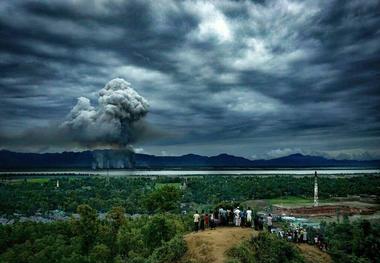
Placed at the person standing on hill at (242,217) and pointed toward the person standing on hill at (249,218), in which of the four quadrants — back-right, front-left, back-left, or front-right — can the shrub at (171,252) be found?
back-right

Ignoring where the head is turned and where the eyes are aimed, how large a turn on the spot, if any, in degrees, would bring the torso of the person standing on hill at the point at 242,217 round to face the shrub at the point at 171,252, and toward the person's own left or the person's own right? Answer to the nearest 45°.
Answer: approximately 135° to the person's own left

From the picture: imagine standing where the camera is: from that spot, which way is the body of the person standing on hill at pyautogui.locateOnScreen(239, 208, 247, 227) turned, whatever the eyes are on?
away from the camera

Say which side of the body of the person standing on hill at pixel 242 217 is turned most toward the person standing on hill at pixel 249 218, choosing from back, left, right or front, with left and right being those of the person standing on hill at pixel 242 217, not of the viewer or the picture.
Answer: right
